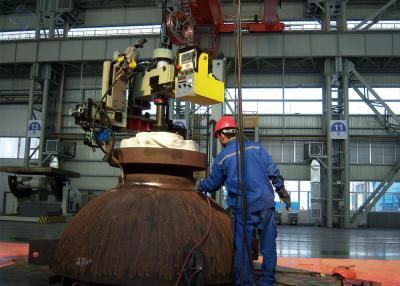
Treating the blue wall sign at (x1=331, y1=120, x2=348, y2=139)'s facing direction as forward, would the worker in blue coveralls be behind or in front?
in front

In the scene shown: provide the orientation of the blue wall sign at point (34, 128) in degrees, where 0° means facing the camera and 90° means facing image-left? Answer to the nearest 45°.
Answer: approximately 0°

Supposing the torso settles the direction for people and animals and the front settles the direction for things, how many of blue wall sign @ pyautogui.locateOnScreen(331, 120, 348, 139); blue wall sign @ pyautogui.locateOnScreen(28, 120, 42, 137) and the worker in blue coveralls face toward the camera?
2

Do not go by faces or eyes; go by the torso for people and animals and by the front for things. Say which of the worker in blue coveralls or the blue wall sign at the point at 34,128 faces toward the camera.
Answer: the blue wall sign

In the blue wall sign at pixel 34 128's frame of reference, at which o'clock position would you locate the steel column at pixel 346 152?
The steel column is roughly at 10 o'clock from the blue wall sign.

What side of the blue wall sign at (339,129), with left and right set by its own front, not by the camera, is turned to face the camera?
front

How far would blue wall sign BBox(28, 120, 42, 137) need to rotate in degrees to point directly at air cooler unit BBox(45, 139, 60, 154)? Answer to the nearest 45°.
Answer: approximately 90° to its left

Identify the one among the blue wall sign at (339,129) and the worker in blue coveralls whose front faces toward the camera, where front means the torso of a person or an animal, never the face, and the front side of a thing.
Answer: the blue wall sign

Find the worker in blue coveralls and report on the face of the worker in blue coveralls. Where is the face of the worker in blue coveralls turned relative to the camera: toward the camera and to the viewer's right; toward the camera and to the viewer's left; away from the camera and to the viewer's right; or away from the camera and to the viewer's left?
away from the camera and to the viewer's left

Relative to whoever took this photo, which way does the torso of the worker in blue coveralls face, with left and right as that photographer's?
facing away from the viewer and to the left of the viewer

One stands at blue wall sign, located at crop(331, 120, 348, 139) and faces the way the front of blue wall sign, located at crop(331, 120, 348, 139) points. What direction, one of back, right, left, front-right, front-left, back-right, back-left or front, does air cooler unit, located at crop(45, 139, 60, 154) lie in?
right

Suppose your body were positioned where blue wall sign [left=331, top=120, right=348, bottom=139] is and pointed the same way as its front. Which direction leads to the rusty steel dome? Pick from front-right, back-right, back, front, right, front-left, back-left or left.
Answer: front

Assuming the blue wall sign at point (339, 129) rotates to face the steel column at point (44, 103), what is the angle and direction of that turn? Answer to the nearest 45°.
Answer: approximately 90° to its right

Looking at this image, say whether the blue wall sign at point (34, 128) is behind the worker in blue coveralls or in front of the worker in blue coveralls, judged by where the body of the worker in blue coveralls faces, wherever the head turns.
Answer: in front

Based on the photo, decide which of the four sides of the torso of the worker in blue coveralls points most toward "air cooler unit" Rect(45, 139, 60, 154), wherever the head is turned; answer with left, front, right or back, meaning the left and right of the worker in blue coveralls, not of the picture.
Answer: front
